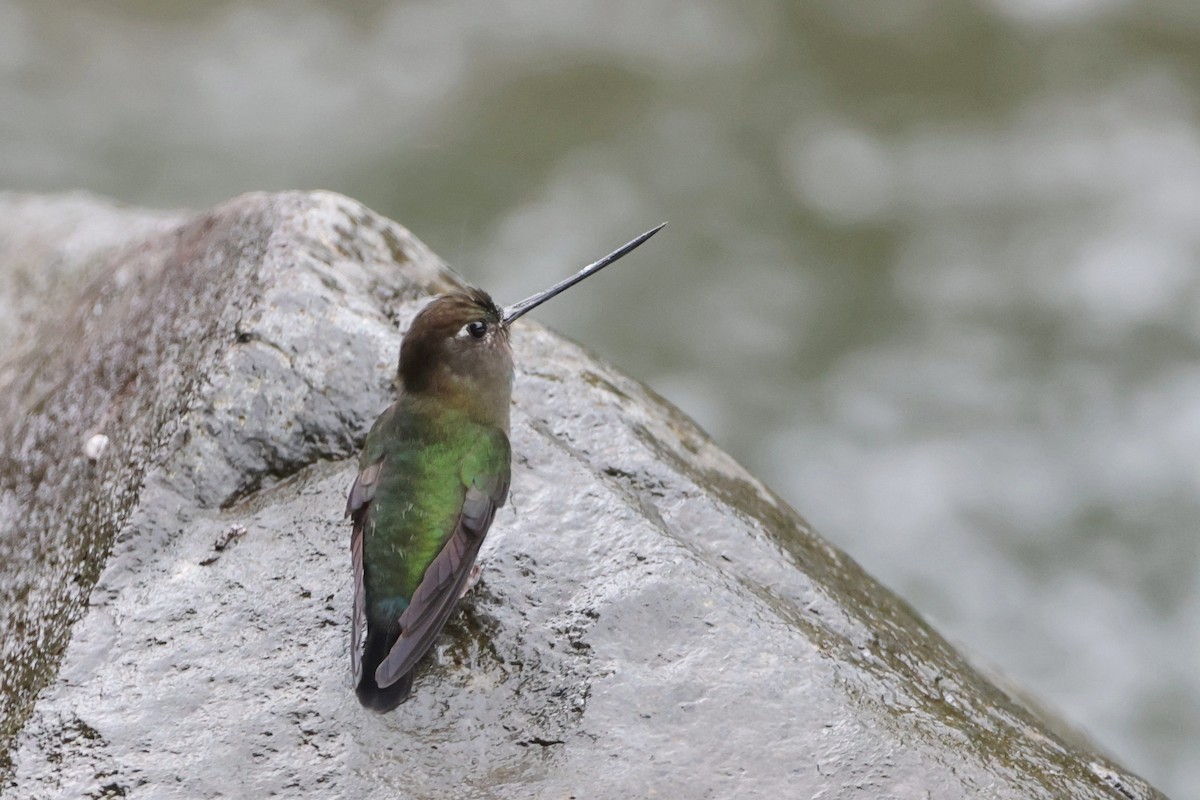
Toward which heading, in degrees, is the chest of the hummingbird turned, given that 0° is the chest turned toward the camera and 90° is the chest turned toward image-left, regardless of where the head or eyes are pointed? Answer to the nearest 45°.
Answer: approximately 225°
